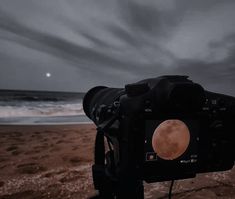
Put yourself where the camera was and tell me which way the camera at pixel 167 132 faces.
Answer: facing away from the viewer and to the left of the viewer
